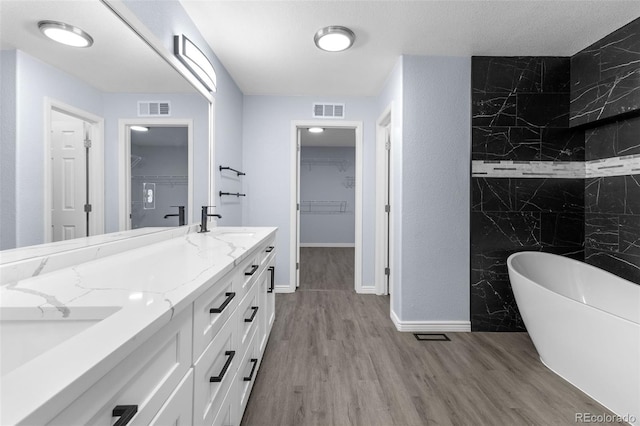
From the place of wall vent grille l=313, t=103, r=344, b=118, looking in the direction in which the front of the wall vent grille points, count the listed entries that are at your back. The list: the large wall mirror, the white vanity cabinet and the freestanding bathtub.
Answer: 0

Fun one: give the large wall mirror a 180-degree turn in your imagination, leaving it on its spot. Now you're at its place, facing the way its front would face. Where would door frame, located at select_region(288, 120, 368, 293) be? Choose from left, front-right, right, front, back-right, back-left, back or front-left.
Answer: right

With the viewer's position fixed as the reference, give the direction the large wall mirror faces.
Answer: facing the viewer and to the right of the viewer

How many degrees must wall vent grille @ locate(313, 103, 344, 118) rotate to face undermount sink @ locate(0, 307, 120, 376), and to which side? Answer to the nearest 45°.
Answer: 0° — it already faces it

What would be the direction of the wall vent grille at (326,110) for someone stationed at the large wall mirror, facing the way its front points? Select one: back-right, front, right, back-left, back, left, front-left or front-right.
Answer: left

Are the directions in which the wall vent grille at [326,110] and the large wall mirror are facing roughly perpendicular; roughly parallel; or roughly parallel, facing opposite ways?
roughly perpendicular

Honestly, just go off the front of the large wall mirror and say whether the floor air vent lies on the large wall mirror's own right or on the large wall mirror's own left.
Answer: on the large wall mirror's own left

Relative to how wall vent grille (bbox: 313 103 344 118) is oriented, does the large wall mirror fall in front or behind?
in front

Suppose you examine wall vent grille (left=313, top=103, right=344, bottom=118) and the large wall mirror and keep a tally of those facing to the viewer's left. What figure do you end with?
0

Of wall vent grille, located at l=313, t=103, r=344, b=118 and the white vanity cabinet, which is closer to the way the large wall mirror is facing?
the white vanity cabinet

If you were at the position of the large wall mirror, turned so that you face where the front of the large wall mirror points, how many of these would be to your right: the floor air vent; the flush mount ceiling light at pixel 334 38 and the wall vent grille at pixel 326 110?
0

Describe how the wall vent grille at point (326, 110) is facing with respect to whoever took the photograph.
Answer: facing the viewer

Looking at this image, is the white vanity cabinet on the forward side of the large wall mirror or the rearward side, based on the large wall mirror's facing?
on the forward side
